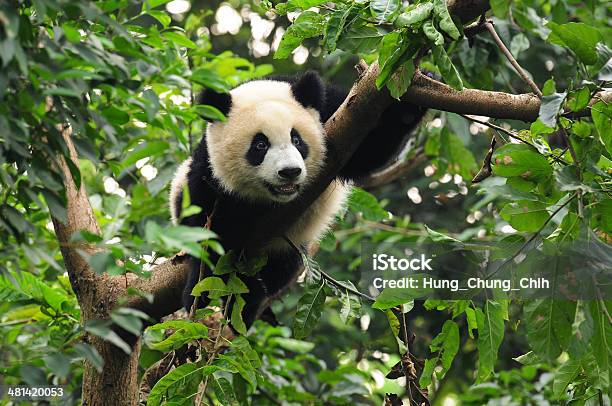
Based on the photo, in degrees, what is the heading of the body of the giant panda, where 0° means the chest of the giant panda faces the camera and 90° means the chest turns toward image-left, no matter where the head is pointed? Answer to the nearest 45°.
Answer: approximately 315°

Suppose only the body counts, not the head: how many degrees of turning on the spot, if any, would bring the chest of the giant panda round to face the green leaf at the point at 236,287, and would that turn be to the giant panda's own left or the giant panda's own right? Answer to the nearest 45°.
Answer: approximately 45° to the giant panda's own right

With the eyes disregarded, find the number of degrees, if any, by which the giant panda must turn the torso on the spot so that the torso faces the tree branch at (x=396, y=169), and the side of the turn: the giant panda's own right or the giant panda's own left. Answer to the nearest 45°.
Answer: approximately 90° to the giant panda's own left
